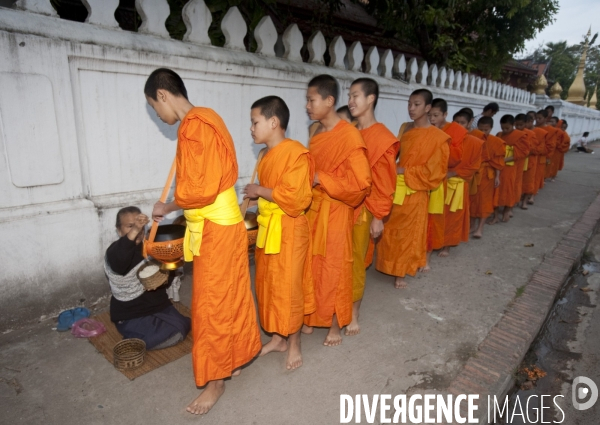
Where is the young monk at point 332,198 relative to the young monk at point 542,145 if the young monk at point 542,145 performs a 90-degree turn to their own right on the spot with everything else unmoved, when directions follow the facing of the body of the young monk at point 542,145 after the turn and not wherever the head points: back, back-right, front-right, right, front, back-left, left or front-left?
back-left

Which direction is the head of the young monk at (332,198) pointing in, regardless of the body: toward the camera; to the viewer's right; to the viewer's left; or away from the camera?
to the viewer's left

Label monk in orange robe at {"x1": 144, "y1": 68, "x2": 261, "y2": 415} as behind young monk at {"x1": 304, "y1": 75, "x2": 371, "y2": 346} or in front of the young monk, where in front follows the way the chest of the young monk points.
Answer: in front

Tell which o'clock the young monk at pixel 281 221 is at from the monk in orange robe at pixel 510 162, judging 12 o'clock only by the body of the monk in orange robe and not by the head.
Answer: The young monk is roughly at 11 o'clock from the monk in orange robe.

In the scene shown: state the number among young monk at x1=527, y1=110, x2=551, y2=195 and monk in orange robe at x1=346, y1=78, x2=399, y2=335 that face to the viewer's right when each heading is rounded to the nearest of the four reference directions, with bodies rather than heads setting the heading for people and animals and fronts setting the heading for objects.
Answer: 0

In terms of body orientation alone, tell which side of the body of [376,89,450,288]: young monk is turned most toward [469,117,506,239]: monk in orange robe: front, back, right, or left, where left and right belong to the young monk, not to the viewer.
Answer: back

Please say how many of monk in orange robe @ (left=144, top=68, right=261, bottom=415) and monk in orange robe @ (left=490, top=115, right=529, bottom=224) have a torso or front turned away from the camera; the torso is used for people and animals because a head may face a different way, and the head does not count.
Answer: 0

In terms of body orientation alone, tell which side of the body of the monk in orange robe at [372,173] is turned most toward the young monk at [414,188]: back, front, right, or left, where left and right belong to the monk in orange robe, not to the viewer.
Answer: back

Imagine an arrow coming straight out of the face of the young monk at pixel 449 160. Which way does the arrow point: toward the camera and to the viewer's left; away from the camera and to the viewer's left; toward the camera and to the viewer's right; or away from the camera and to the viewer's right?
toward the camera and to the viewer's left

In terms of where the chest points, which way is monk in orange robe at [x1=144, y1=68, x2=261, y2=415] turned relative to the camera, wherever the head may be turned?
to the viewer's left

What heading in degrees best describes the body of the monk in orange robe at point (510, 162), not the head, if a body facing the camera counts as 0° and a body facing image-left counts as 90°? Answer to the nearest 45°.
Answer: approximately 45°

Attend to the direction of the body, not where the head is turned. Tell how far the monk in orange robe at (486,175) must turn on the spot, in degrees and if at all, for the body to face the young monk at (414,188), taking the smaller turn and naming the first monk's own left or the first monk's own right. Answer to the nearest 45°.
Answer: approximately 45° to the first monk's own left

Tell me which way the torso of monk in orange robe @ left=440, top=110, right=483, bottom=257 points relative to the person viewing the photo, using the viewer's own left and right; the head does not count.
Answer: facing the viewer and to the left of the viewer
